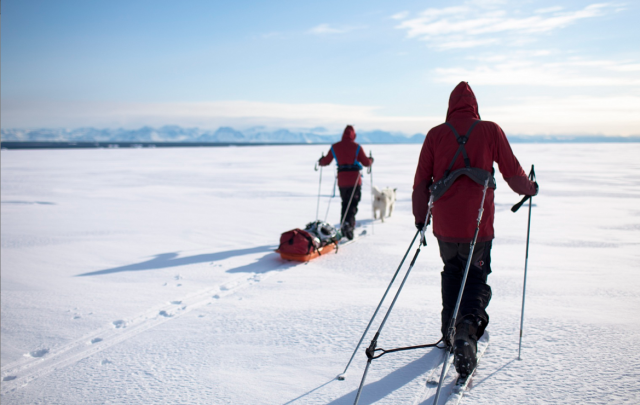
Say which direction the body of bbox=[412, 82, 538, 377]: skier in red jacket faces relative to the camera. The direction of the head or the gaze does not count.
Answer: away from the camera

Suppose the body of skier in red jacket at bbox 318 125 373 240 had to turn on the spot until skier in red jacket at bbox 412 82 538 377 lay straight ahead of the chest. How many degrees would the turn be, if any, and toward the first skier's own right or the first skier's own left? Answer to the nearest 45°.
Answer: approximately 180°

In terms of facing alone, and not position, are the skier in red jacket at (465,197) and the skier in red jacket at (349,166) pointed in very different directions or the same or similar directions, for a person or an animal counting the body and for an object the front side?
same or similar directions

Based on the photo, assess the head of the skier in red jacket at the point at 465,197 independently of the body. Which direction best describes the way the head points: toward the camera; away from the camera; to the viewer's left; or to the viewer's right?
away from the camera

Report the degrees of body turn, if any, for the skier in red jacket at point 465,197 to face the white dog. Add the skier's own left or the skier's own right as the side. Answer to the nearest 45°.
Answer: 0° — they already face it

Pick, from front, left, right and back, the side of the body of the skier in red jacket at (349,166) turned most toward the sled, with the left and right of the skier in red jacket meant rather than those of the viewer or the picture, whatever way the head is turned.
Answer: back

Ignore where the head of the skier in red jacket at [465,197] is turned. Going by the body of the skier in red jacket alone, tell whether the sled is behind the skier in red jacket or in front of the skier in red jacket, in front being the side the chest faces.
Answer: in front

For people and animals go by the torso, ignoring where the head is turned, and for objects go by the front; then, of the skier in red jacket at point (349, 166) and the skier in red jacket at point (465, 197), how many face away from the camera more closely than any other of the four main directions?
2

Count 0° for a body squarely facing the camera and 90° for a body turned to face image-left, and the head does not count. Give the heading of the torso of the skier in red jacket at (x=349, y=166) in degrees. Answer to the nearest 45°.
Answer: approximately 180°

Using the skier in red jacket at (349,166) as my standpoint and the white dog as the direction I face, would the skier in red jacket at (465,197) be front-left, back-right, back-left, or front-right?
back-right
